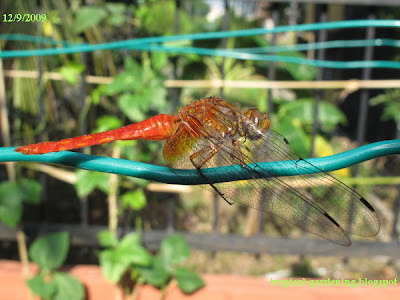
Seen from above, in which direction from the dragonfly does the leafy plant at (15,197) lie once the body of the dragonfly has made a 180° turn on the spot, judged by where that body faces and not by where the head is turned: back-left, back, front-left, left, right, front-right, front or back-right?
front-right

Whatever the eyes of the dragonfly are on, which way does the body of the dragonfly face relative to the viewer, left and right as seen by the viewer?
facing to the right of the viewer
